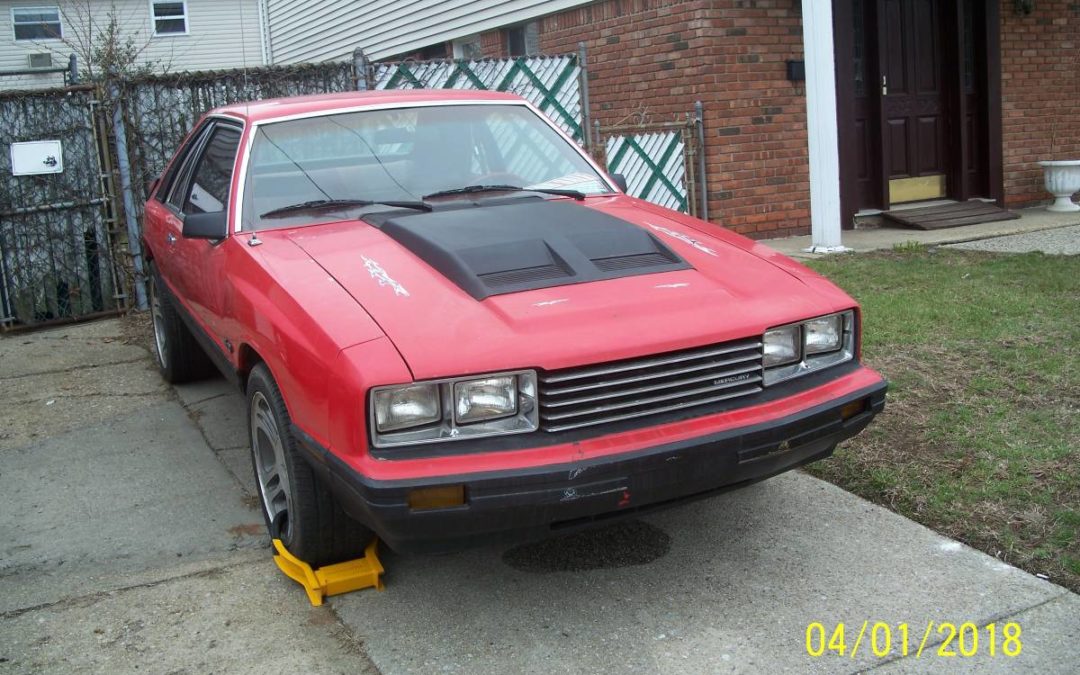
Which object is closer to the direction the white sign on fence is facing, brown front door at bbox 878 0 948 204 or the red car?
the red car

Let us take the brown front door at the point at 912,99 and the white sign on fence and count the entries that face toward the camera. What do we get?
2

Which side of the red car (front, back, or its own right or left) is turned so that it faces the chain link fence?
back

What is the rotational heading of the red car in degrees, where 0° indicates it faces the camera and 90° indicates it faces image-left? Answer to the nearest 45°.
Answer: approximately 315°

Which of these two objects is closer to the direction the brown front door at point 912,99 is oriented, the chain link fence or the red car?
the red car

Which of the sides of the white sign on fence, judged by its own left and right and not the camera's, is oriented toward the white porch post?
left

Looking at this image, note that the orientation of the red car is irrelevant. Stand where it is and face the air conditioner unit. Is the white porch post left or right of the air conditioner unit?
right

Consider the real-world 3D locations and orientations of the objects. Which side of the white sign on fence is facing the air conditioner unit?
back

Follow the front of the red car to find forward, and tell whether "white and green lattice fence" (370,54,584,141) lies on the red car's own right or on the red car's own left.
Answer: on the red car's own left

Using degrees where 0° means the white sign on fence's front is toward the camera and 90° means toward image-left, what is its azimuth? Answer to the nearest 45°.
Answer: approximately 0°
